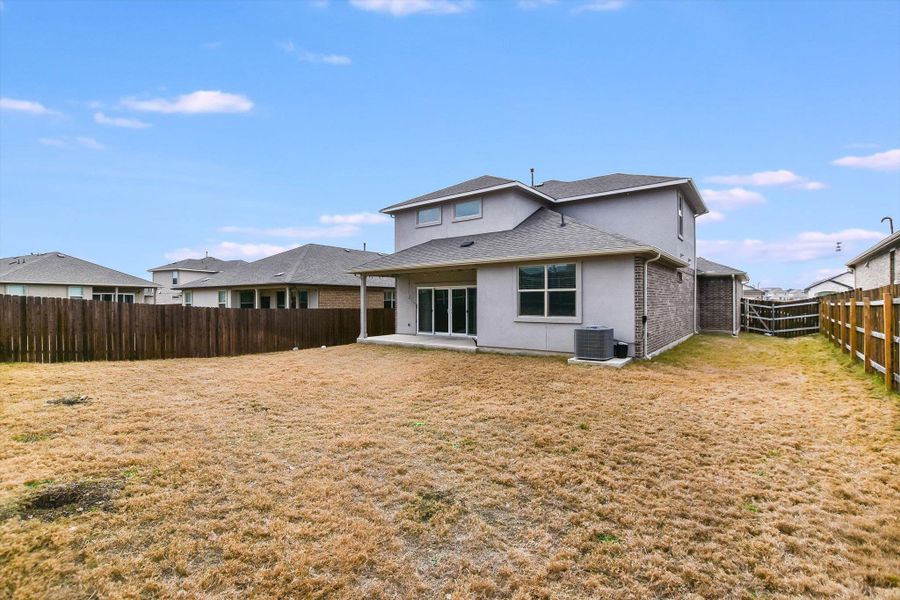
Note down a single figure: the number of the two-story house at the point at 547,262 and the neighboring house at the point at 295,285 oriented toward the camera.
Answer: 0

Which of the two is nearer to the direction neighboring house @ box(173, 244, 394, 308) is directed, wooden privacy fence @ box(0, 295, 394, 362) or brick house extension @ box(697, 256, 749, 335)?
the brick house extension

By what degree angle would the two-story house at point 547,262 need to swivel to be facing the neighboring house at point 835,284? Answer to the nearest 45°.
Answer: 0° — it already faces it

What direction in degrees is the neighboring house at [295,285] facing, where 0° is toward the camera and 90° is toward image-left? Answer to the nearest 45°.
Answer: approximately 225°

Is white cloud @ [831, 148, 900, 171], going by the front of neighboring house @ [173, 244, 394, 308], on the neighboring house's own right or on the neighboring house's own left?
on the neighboring house's own right

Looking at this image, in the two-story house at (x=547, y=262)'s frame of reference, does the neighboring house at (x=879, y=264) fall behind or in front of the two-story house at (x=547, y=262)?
in front

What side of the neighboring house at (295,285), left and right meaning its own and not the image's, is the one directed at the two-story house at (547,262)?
right

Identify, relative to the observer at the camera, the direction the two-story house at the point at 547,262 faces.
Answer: facing away from the viewer and to the right of the viewer

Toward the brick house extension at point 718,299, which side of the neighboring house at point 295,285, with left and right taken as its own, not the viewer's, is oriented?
right
